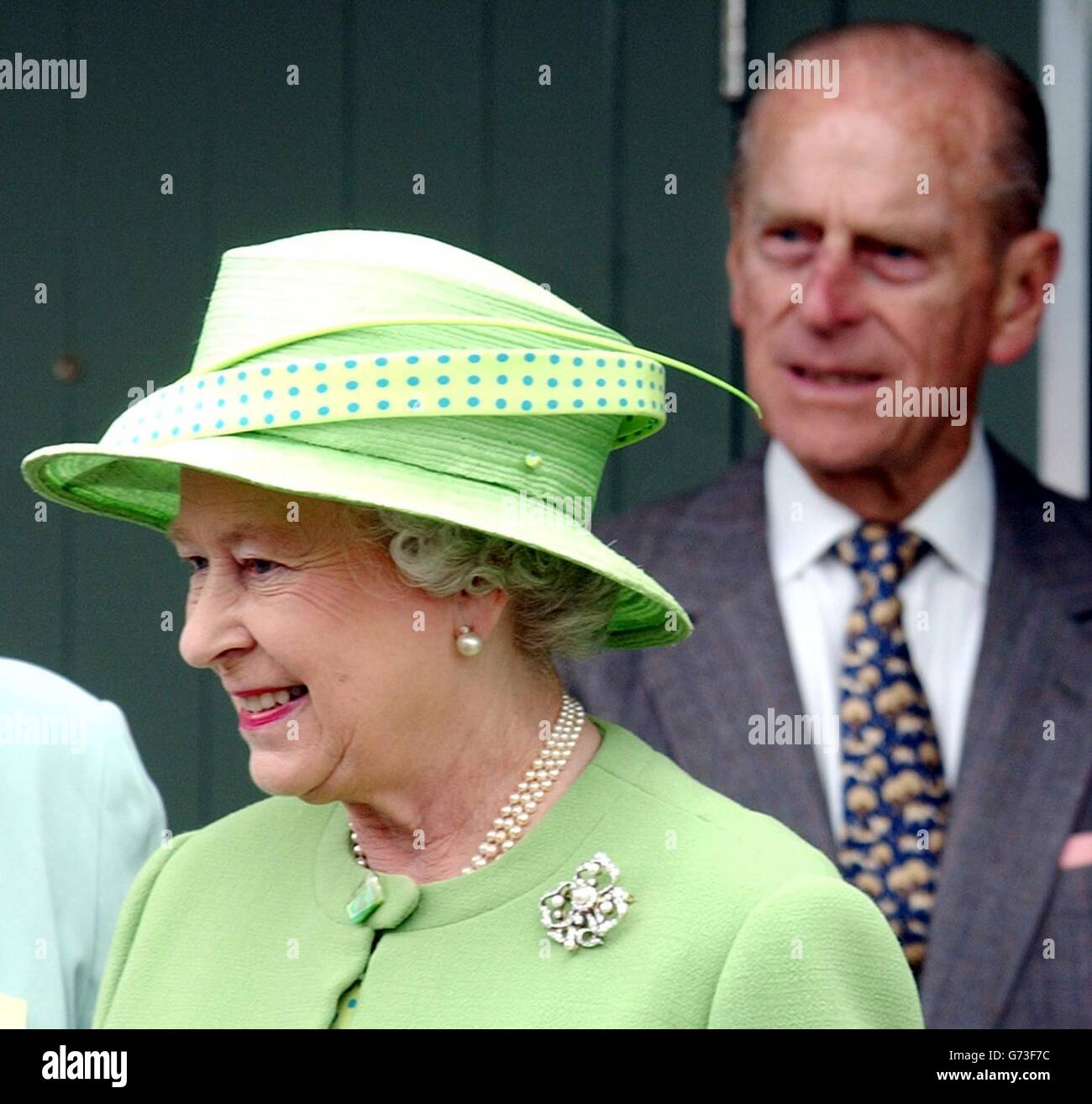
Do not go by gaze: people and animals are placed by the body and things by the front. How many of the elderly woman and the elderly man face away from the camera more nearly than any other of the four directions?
0

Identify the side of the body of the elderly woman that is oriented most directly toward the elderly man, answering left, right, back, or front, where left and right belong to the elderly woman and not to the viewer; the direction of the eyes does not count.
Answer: back

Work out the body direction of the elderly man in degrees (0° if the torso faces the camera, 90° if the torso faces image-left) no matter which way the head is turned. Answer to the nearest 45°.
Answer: approximately 0°

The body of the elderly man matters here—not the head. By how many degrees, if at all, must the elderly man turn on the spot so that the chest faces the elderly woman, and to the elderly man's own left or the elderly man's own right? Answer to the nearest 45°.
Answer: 0° — they already face them

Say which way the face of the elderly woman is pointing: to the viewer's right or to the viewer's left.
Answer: to the viewer's left
